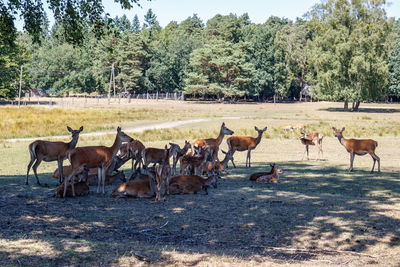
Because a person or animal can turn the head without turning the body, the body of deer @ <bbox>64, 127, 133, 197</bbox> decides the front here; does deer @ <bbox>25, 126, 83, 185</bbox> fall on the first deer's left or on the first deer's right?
on the first deer's left

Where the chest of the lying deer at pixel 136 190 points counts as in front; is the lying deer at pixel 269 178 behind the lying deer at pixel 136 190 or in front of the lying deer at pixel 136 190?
in front

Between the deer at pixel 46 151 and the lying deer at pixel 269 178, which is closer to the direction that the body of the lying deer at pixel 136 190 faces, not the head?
the lying deer

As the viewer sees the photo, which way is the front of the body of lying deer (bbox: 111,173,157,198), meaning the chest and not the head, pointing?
to the viewer's right

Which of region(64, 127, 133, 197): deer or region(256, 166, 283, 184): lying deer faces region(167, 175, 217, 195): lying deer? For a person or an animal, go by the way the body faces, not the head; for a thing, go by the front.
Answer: the deer

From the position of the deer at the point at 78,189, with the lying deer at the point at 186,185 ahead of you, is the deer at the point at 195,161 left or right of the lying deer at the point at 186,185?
left

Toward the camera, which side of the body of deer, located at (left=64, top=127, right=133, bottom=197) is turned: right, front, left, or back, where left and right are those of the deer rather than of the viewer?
right

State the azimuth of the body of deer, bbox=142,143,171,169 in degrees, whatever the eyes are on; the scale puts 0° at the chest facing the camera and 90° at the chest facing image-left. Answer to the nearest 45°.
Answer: approximately 270°

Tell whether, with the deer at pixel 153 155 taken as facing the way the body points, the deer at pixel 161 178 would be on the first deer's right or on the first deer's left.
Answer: on the first deer's right

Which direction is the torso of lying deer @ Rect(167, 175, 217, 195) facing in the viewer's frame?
to the viewer's right
